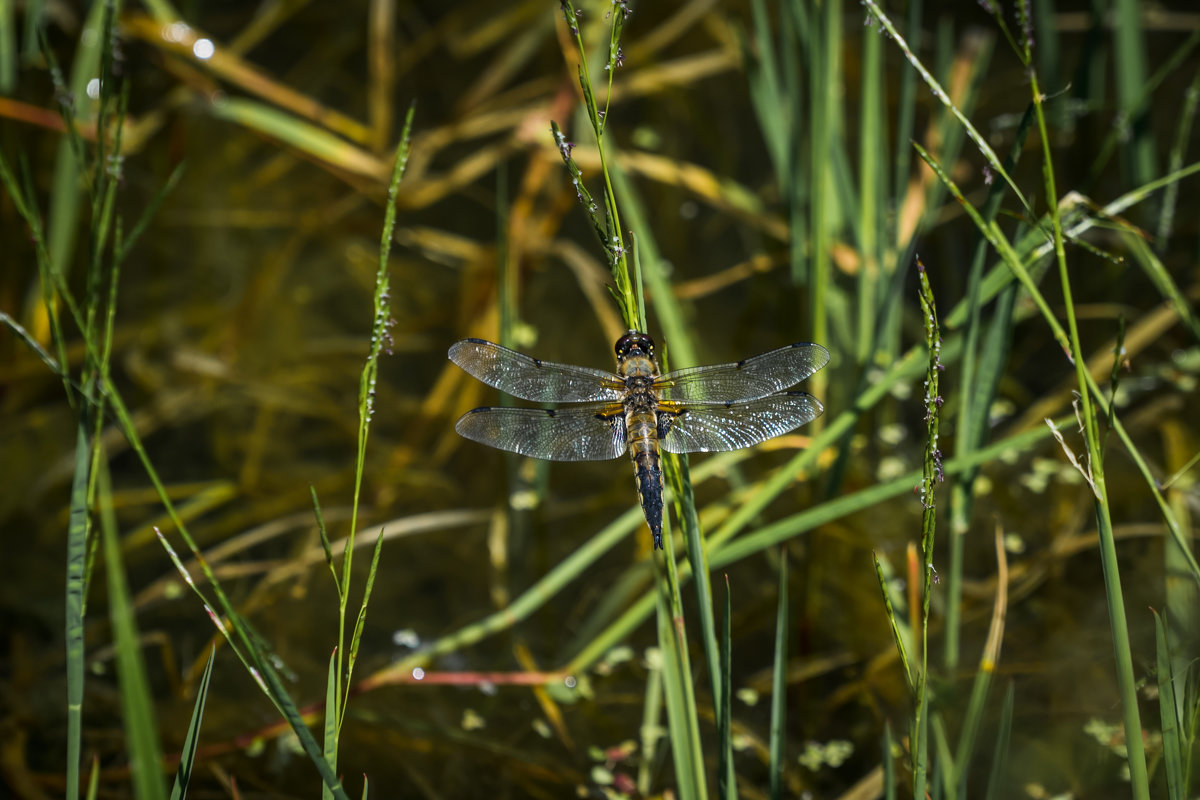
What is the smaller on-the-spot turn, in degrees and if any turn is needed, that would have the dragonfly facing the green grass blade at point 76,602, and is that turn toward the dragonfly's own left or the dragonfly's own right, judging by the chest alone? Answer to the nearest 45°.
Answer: approximately 135° to the dragonfly's own left

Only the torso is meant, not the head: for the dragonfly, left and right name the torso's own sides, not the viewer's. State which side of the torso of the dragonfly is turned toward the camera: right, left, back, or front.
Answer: back

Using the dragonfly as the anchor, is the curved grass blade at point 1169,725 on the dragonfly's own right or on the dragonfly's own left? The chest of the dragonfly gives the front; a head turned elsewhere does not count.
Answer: on the dragonfly's own right

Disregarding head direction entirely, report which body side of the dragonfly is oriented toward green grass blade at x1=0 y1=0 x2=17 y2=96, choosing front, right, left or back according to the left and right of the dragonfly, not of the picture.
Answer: left

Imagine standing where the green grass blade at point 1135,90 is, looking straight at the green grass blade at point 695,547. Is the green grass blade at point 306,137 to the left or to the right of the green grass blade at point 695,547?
right

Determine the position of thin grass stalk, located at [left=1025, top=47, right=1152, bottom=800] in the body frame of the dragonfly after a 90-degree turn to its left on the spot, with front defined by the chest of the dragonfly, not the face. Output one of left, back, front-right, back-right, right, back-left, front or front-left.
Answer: back-left
